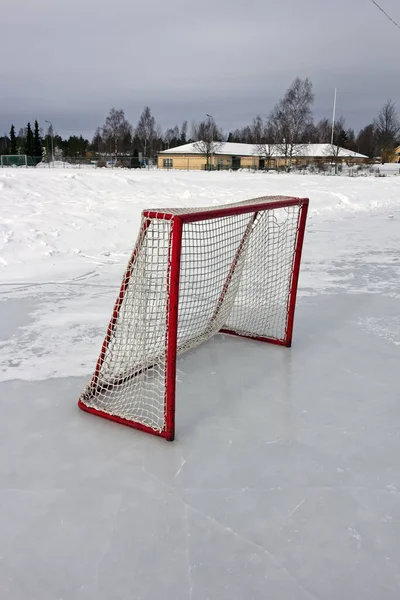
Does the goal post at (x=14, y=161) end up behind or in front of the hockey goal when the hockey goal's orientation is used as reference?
behind

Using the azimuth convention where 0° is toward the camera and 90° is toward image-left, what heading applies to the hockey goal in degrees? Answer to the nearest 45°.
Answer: approximately 315°

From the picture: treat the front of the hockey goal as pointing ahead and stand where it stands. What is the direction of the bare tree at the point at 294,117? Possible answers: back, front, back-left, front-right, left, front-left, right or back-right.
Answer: back-left
